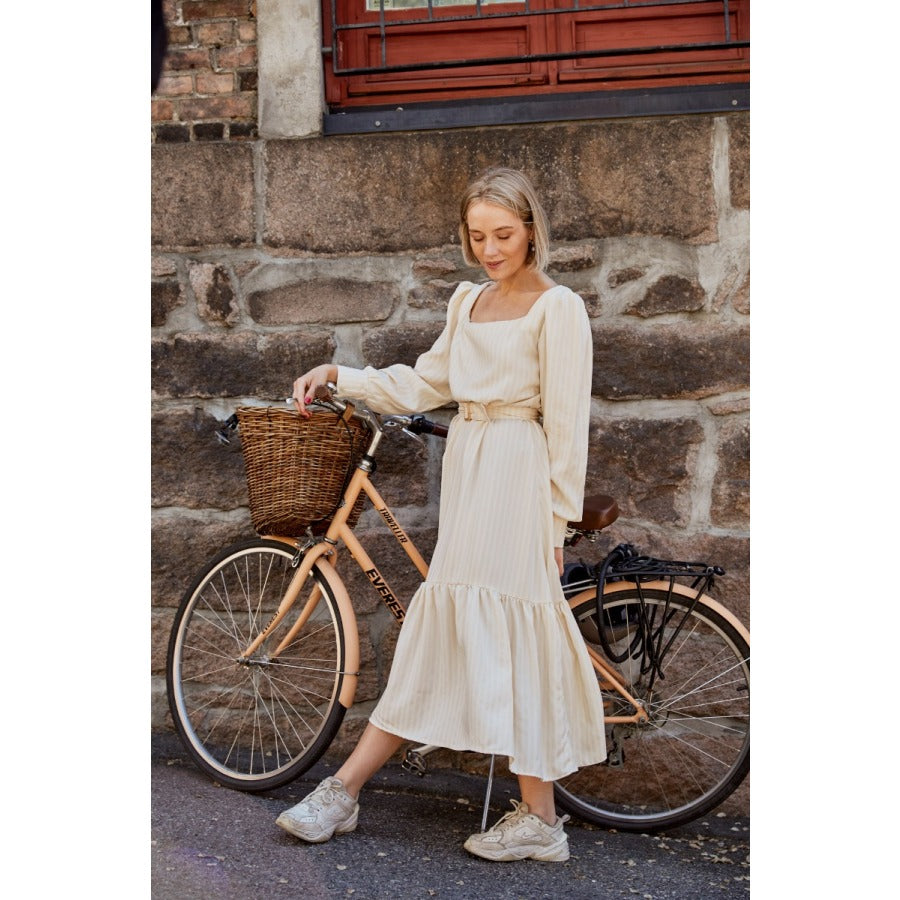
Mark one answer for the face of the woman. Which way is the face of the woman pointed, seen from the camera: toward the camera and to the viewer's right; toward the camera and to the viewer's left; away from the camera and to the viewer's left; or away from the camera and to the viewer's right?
toward the camera and to the viewer's left

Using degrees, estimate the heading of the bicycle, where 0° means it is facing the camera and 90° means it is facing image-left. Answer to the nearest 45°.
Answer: approximately 90°
